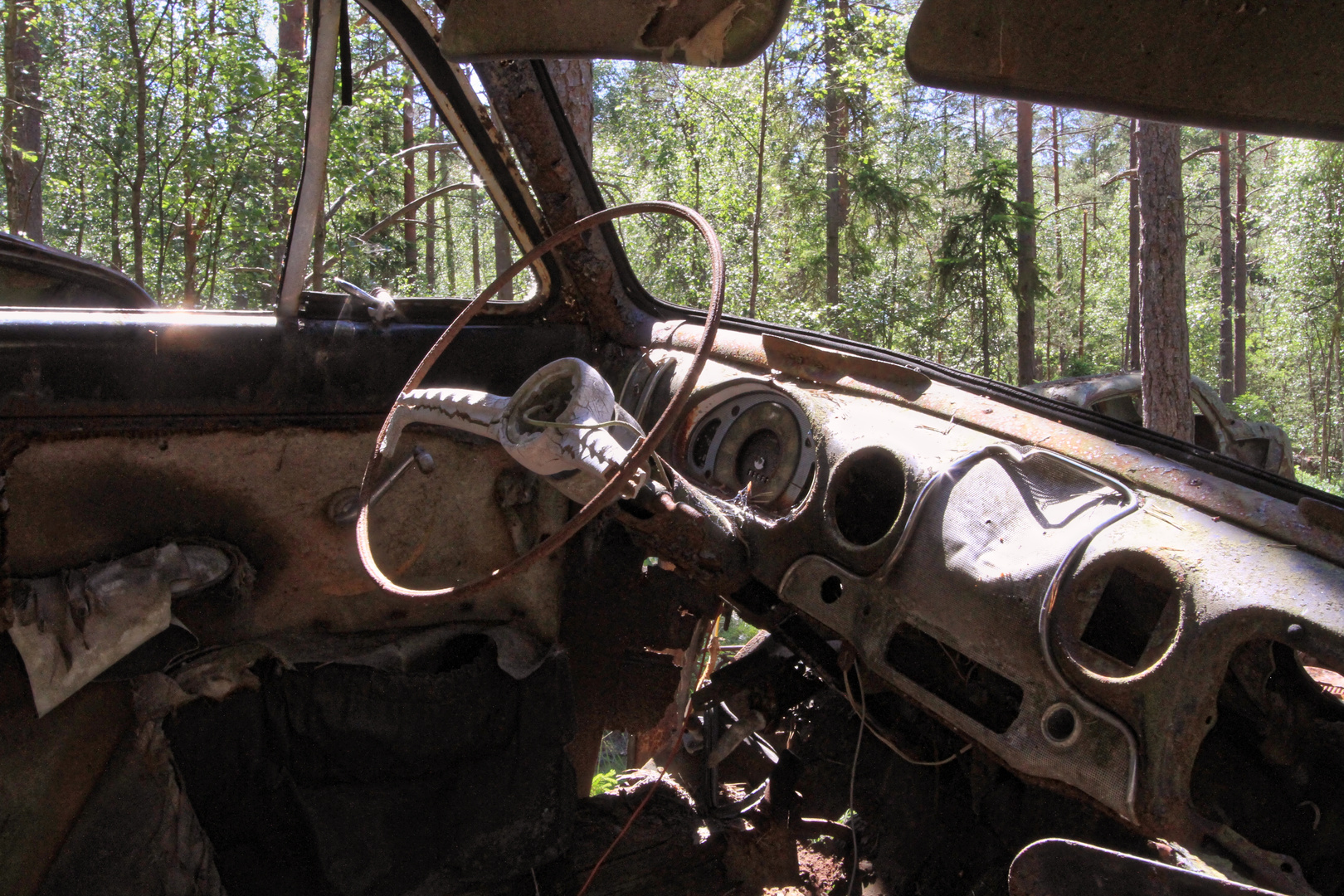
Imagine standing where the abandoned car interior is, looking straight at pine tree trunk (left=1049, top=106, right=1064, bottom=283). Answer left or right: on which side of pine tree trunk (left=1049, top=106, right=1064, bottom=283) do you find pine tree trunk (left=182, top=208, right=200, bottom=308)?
left

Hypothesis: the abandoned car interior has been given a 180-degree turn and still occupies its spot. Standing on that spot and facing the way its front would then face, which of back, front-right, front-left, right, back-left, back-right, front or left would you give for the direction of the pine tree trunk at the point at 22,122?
right

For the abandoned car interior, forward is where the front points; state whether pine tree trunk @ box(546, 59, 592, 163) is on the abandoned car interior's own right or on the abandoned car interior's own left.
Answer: on the abandoned car interior's own left

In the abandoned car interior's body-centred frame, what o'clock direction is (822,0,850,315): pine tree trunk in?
The pine tree trunk is roughly at 11 o'clock from the abandoned car interior.

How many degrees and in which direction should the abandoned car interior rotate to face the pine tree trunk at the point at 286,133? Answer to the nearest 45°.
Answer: approximately 90° to its left

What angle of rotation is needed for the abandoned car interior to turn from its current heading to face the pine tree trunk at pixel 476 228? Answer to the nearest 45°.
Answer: approximately 45° to its left

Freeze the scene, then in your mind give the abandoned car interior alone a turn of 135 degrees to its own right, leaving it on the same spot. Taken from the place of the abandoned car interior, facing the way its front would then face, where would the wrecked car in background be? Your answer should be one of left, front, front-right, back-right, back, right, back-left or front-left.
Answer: back-left

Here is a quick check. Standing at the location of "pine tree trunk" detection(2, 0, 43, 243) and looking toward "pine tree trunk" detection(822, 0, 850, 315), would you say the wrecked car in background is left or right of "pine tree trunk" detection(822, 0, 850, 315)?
right

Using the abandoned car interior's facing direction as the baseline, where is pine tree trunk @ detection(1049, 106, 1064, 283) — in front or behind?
in front

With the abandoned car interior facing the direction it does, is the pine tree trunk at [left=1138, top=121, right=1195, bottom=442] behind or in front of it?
in front

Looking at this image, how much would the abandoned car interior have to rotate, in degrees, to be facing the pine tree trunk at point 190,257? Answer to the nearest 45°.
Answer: approximately 90° to its left

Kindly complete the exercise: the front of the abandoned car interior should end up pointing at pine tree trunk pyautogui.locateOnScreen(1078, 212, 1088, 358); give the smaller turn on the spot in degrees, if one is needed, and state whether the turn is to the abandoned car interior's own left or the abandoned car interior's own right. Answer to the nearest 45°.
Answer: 0° — it already faces it

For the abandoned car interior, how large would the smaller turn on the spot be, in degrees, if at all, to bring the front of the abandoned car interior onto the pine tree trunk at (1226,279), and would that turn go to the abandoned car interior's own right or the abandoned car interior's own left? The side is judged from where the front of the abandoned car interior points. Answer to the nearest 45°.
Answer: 0° — it already faces it

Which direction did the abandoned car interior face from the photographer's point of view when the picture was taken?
facing away from the viewer and to the right of the viewer
